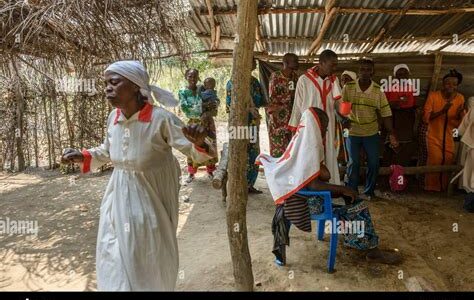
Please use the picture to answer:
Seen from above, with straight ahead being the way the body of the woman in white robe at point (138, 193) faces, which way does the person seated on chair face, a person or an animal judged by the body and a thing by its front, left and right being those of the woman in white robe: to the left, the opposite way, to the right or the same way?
to the left

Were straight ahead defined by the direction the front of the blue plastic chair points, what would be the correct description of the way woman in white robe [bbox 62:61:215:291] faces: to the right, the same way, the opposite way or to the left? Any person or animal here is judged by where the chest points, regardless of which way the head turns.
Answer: to the right

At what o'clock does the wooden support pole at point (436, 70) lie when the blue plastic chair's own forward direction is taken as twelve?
The wooden support pole is roughly at 10 o'clock from the blue plastic chair.

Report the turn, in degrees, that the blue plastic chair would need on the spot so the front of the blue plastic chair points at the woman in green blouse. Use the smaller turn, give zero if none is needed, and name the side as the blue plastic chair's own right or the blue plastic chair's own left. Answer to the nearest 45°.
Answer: approximately 135° to the blue plastic chair's own left

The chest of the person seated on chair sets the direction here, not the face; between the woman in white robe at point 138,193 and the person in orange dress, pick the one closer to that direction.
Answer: the person in orange dress

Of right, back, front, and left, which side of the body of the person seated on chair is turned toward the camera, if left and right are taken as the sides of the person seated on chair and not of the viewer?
right

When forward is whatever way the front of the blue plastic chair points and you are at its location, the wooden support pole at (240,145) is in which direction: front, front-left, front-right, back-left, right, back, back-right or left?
back-right

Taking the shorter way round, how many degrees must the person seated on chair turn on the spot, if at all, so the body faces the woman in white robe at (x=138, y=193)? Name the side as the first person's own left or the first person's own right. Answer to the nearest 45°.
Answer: approximately 135° to the first person's own right

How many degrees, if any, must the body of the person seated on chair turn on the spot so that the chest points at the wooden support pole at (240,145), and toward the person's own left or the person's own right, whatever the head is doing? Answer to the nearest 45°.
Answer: approximately 135° to the person's own right

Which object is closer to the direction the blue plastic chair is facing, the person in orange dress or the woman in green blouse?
the person in orange dress

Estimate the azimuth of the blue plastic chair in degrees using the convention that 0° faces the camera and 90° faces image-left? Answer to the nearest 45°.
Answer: approximately 270°

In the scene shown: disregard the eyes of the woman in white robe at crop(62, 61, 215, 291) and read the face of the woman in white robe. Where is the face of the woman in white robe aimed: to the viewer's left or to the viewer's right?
to the viewer's left
